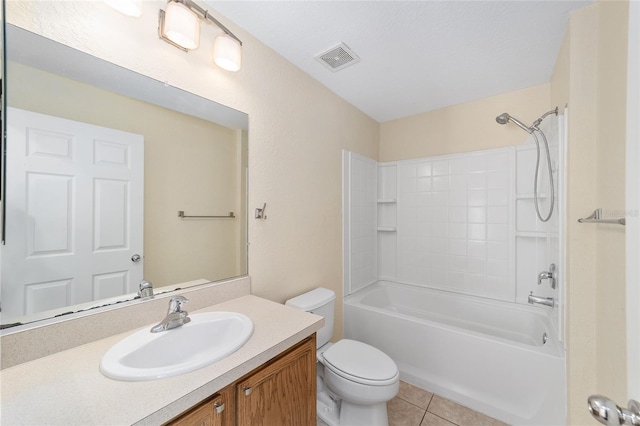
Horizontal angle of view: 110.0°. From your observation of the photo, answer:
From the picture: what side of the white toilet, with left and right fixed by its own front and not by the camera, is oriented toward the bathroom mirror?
right

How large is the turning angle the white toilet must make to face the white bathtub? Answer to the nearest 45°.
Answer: approximately 90° to its left

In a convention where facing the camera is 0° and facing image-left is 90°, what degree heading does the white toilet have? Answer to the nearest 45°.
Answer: approximately 315°

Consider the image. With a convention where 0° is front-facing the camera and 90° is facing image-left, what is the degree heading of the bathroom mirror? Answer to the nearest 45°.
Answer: approximately 315°
